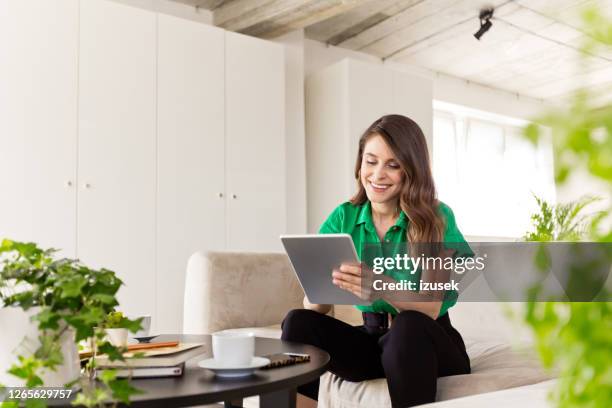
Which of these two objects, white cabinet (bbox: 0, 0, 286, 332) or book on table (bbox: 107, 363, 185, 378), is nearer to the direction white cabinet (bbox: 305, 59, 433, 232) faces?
the book on table

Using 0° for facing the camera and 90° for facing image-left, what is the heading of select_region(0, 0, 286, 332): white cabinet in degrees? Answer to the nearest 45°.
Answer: approximately 315°

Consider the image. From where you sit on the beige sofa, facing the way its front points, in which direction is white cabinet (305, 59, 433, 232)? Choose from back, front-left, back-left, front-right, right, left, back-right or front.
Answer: back

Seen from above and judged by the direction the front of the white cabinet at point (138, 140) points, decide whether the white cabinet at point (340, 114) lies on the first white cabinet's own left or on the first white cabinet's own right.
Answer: on the first white cabinet's own left

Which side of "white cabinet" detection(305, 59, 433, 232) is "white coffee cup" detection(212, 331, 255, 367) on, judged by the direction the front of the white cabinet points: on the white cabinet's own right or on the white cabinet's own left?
on the white cabinet's own right

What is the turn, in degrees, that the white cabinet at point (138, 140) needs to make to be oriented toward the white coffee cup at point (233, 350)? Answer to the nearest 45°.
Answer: approximately 45° to its right

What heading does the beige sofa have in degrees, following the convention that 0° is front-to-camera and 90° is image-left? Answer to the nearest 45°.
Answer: approximately 0°
